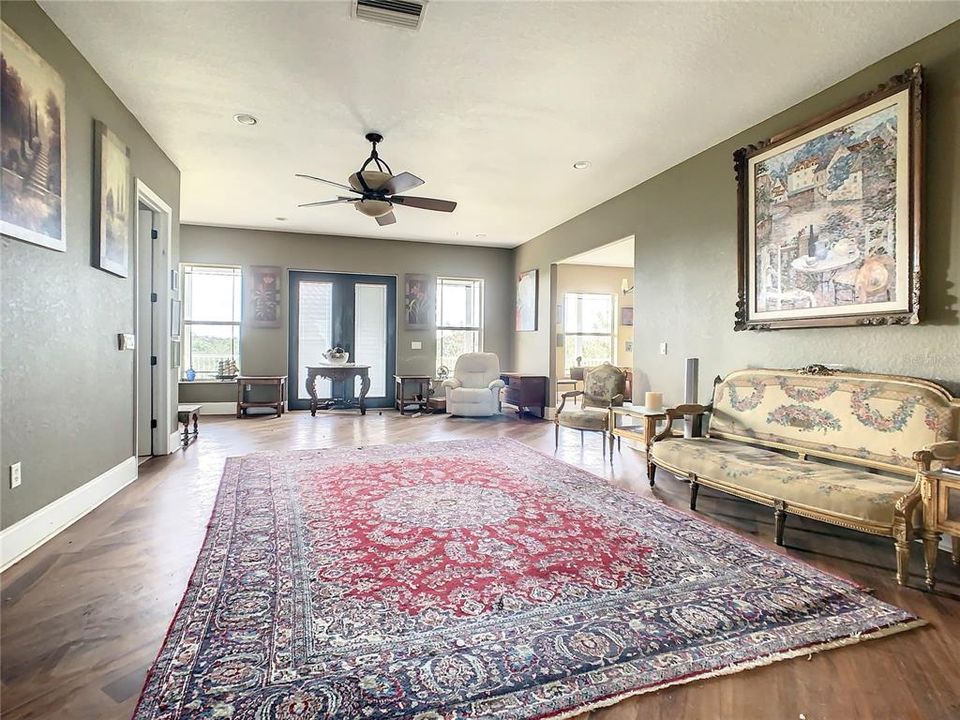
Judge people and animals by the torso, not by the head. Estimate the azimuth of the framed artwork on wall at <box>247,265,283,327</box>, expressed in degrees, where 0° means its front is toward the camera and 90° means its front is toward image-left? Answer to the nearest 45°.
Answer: approximately 0°

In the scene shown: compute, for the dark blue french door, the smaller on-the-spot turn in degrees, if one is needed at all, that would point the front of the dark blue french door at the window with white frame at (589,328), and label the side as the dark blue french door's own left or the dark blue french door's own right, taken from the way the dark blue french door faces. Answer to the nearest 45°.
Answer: approximately 90° to the dark blue french door's own left

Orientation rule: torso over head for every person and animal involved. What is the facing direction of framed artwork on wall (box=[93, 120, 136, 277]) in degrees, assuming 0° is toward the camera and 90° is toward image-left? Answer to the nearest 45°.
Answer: approximately 270°

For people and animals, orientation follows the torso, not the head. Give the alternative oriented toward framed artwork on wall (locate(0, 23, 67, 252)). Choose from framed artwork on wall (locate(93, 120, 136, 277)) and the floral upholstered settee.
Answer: the floral upholstered settee

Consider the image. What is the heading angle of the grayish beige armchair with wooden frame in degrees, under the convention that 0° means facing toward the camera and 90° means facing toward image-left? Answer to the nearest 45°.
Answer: approximately 45°

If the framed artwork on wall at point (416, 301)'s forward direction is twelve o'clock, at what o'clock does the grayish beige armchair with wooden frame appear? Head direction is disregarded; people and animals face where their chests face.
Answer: The grayish beige armchair with wooden frame is roughly at 11 o'clock from the framed artwork on wall.

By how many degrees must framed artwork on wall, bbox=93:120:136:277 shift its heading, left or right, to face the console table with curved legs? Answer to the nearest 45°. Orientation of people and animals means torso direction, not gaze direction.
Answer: approximately 45° to its left

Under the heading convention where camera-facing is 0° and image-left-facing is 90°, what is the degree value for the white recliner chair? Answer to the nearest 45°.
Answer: approximately 0°

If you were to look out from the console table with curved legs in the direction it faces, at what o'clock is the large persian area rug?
The large persian area rug is roughly at 12 o'clock from the console table with curved legs.
